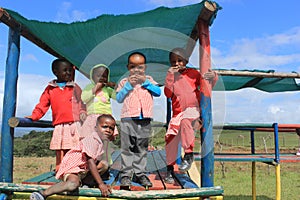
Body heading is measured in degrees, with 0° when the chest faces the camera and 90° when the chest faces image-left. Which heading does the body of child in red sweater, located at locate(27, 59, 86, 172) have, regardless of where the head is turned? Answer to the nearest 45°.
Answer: approximately 0°

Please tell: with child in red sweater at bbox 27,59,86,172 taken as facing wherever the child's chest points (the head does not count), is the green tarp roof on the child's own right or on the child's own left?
on the child's own left

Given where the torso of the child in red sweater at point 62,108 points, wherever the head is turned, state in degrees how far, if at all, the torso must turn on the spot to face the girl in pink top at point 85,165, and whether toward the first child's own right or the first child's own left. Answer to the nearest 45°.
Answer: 0° — they already face them
